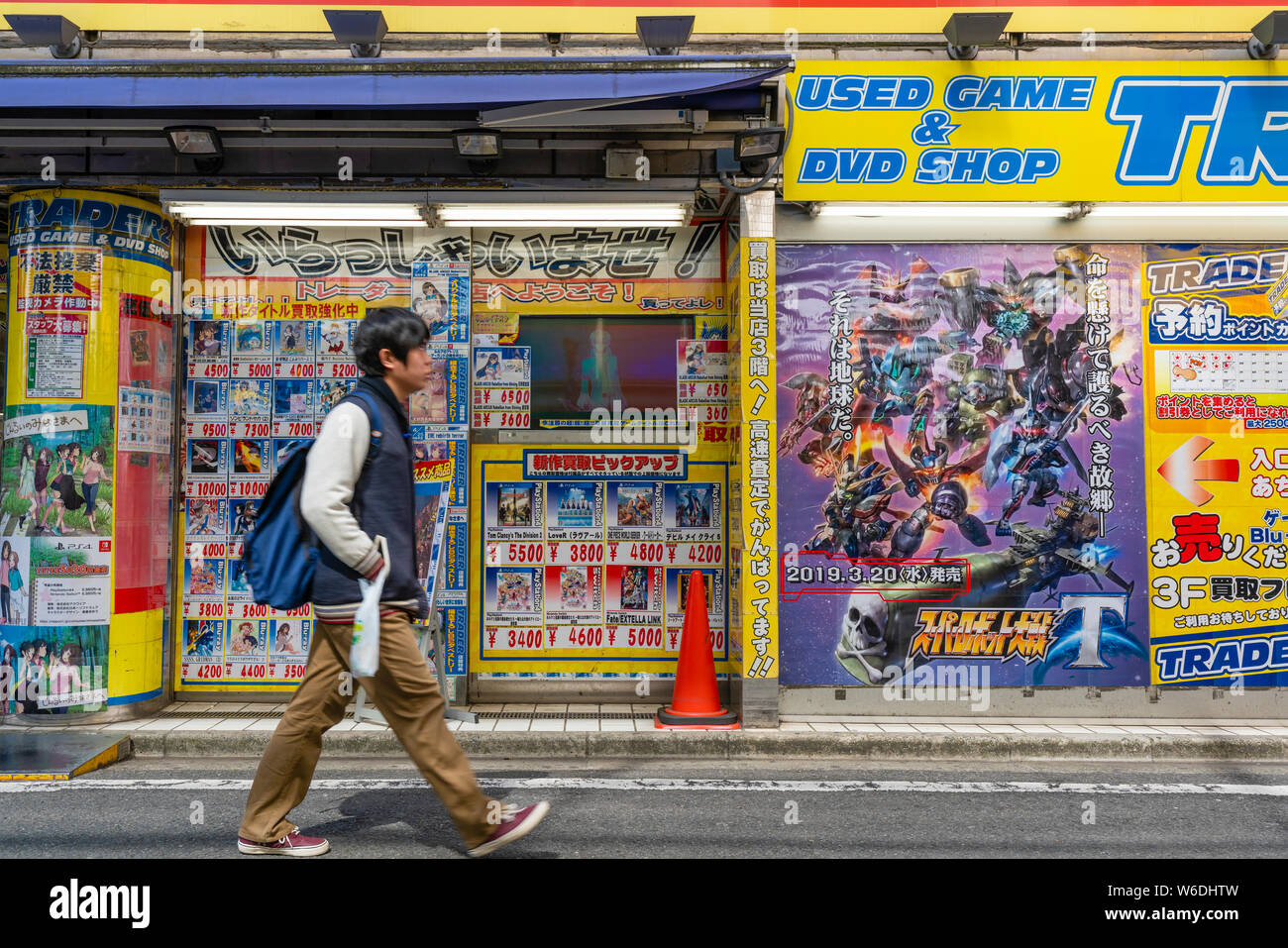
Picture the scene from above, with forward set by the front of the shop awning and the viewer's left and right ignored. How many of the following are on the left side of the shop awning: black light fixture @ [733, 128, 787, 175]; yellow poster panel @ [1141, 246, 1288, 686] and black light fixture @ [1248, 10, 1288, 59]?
3

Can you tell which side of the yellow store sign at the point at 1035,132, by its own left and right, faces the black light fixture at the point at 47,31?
right

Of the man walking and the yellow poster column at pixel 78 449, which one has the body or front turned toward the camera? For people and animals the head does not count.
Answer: the yellow poster column

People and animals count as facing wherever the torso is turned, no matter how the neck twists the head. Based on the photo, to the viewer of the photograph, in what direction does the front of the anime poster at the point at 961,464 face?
facing the viewer

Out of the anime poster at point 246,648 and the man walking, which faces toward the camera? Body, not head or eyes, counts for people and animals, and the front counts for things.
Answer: the anime poster

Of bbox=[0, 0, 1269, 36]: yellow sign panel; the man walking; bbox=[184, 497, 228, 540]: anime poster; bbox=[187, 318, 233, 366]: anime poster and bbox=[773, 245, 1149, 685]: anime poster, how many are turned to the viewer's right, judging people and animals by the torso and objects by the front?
1

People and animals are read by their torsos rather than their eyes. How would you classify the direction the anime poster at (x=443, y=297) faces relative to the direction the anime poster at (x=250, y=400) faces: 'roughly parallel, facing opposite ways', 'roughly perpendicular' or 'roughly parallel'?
roughly parallel

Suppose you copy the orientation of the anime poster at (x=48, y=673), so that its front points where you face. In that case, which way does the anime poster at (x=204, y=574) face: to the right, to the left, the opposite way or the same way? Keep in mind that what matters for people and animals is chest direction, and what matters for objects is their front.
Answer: the same way

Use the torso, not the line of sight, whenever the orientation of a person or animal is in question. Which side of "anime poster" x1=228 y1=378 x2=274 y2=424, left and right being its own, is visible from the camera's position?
front

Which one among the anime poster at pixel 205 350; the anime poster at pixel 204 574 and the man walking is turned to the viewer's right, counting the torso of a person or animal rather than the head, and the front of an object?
the man walking

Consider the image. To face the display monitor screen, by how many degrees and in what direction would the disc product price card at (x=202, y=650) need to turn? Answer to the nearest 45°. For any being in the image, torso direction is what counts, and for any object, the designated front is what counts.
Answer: approximately 90° to its left

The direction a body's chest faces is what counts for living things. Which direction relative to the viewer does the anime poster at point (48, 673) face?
toward the camera

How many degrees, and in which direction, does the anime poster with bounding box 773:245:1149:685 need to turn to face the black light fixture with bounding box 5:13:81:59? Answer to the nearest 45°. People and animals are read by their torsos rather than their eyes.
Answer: approximately 90° to its right

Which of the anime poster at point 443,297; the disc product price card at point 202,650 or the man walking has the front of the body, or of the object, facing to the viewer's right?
the man walking

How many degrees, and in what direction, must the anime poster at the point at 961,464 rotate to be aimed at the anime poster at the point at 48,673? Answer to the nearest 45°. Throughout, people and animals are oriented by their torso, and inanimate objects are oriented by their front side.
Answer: approximately 90° to its right

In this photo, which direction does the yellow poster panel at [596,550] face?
toward the camera

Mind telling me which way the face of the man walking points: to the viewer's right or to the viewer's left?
to the viewer's right
